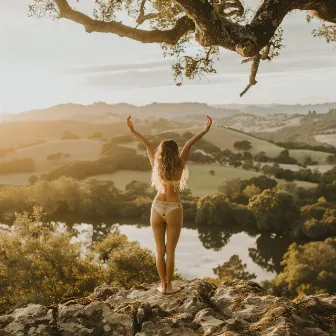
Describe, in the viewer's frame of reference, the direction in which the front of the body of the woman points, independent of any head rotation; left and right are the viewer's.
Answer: facing away from the viewer

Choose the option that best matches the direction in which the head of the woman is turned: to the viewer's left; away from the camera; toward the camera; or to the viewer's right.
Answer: away from the camera
